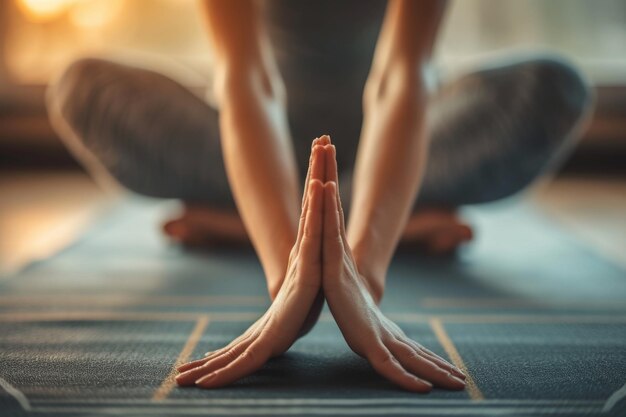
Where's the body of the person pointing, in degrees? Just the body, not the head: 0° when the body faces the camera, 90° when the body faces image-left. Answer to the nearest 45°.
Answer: approximately 0°
